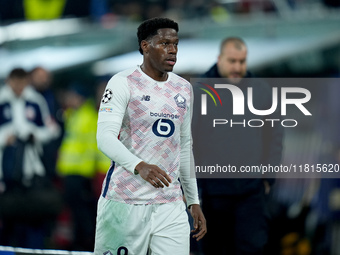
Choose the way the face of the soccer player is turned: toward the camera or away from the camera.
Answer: toward the camera

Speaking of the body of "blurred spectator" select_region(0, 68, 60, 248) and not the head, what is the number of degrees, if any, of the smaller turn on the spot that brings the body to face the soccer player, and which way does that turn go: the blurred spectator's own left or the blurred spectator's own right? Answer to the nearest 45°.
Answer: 0° — they already face them

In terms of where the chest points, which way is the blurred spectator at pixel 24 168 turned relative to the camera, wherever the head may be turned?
toward the camera

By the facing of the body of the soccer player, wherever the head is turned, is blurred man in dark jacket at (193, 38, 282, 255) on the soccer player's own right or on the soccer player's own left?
on the soccer player's own left

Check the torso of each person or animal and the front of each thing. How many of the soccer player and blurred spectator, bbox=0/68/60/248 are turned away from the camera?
0

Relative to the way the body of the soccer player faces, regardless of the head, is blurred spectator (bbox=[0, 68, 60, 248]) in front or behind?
behind

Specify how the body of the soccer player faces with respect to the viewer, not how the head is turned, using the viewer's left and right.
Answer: facing the viewer and to the right of the viewer

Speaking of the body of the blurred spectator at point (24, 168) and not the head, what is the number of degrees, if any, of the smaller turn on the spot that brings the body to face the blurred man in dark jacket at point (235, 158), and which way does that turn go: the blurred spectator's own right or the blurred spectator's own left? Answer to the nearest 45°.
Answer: approximately 45° to the blurred spectator's own left

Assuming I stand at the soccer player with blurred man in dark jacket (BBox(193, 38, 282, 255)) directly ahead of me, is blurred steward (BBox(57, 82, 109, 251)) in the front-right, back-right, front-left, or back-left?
front-left

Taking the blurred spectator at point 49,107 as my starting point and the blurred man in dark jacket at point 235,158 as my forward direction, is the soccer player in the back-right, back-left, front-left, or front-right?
front-right
